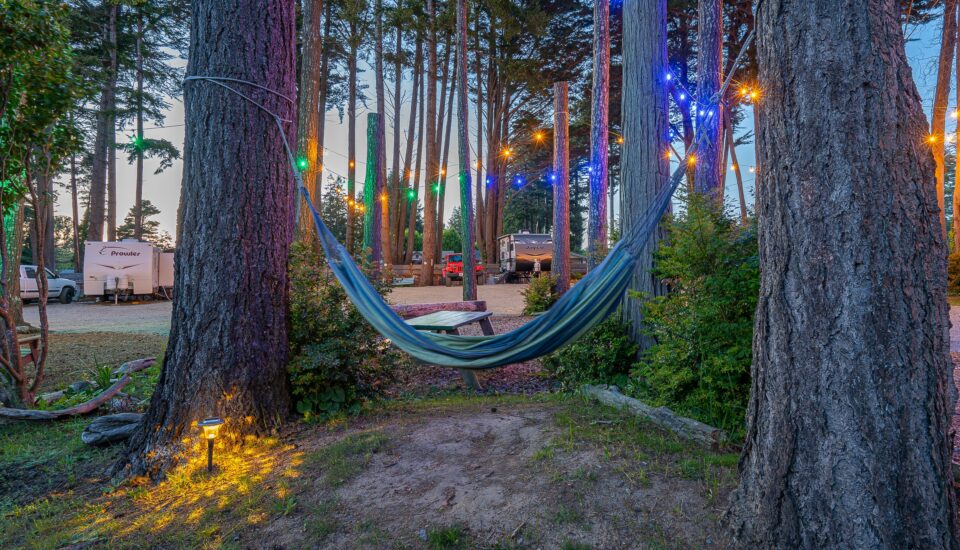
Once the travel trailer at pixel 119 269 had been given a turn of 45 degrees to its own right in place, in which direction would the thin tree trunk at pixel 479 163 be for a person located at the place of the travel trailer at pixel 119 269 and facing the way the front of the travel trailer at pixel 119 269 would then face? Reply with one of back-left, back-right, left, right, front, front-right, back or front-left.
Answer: back-left

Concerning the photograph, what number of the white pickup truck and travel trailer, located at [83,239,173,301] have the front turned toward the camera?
1

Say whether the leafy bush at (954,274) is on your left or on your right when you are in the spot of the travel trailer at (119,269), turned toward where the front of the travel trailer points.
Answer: on your left

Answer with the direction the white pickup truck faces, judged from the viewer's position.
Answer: facing to the right of the viewer

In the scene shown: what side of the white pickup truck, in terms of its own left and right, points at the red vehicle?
front

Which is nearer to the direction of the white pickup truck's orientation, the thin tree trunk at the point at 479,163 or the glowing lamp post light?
the thin tree trunk

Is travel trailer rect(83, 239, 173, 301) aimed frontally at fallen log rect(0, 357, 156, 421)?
yes

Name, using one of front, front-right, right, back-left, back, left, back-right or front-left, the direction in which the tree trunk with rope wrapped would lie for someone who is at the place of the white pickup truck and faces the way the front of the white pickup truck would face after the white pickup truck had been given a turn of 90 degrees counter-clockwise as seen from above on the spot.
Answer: back

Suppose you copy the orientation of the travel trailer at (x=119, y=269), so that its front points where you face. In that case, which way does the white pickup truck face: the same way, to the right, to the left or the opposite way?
to the left
